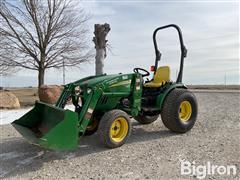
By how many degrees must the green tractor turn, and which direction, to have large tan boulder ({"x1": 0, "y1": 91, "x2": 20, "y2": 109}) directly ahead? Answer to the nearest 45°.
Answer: approximately 90° to its right

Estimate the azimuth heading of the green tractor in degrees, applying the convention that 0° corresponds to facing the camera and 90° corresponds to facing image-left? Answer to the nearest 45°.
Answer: approximately 45°
